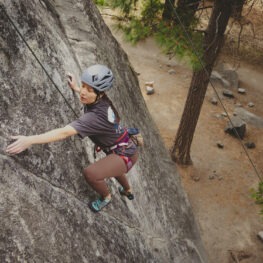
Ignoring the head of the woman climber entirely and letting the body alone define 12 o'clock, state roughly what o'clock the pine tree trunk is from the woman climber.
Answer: The pine tree trunk is roughly at 4 o'clock from the woman climber.

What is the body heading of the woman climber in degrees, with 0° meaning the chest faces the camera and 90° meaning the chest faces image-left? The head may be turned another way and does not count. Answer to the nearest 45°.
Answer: approximately 90°

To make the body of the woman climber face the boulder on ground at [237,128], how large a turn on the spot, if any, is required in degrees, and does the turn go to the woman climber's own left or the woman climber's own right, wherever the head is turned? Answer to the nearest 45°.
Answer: approximately 135° to the woman climber's own right

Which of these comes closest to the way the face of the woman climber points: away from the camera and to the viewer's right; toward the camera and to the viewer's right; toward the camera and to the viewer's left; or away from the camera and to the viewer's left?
toward the camera and to the viewer's left
